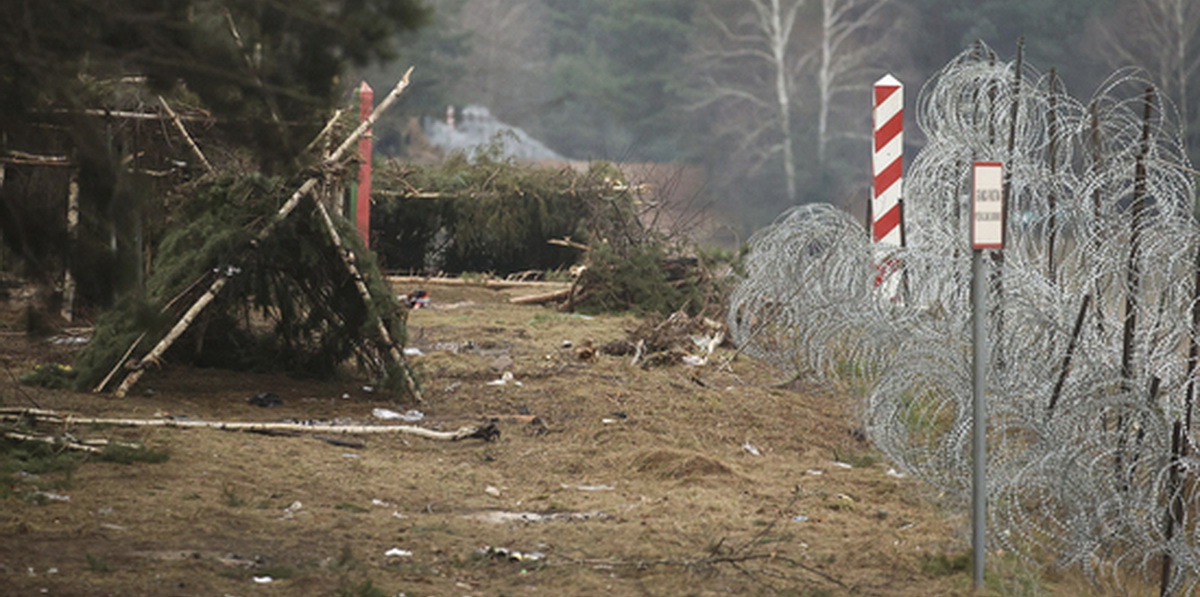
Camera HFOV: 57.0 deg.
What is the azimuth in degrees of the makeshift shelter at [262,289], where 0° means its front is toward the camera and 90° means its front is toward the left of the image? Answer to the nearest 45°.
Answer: approximately 0°

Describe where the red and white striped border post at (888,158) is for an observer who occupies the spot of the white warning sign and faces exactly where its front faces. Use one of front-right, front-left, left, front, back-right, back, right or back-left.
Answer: back

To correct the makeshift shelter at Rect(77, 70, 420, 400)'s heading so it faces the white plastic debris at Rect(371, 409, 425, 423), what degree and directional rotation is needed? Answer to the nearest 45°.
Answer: approximately 45° to its left

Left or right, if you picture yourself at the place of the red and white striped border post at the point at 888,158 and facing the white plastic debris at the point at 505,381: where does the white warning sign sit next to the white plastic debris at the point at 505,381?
left

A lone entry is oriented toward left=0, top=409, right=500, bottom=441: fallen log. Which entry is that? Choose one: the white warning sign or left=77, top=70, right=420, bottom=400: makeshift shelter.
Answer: the makeshift shelter

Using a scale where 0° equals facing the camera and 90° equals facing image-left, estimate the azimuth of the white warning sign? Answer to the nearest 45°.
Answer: approximately 0°

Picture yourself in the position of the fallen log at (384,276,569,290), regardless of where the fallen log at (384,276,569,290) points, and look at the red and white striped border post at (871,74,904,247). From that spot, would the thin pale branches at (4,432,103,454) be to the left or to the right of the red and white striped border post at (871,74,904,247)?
right

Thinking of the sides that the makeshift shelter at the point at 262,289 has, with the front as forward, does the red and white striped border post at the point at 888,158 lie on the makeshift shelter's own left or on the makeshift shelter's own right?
on the makeshift shelter's own left

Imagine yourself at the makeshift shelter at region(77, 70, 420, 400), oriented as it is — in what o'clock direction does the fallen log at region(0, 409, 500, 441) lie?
The fallen log is roughly at 12 o'clock from the makeshift shelter.

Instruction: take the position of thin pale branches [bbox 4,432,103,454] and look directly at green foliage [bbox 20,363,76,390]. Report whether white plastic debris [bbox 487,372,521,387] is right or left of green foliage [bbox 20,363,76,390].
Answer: right

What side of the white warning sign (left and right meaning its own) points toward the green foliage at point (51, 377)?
back
